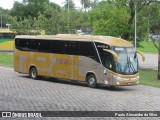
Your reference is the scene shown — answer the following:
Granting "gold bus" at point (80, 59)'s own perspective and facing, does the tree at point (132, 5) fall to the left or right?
on its left

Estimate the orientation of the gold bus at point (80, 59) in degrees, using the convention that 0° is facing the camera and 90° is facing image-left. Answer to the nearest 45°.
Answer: approximately 315°
